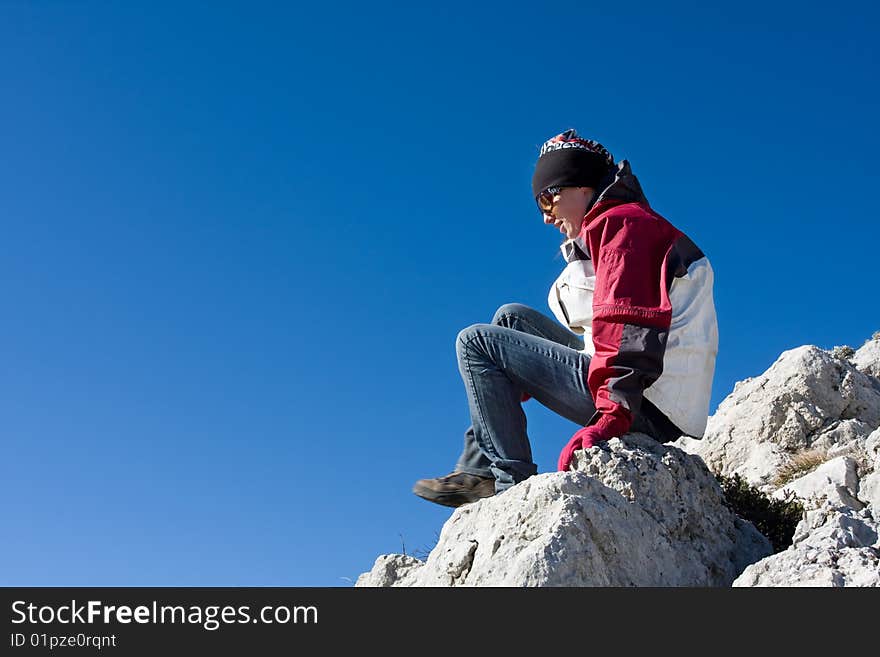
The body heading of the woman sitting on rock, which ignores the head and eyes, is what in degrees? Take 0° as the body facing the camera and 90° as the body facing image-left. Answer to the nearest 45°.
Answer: approximately 90°

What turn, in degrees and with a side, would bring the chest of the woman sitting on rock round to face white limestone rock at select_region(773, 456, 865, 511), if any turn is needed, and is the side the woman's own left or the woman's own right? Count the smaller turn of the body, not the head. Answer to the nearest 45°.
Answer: approximately 135° to the woman's own right
